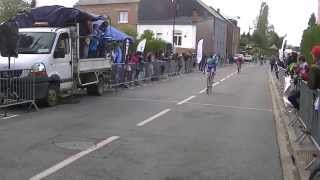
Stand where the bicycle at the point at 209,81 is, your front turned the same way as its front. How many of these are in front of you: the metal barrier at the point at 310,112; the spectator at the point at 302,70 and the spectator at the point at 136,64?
2

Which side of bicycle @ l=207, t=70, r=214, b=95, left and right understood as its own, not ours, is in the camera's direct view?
front

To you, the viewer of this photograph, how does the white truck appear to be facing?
facing the viewer and to the left of the viewer

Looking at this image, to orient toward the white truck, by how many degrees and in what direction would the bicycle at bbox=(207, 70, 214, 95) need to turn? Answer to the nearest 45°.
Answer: approximately 45° to its right

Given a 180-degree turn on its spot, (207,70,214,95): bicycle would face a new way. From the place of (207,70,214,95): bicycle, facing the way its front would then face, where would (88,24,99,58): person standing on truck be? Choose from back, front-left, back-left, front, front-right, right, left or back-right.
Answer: back-left

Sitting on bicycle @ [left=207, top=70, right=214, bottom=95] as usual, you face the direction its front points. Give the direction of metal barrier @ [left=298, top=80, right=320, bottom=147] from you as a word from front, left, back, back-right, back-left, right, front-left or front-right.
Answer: front

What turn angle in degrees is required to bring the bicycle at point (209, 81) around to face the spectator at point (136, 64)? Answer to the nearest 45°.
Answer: approximately 135° to its right

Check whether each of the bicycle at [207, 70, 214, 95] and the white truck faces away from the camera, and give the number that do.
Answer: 0
